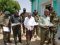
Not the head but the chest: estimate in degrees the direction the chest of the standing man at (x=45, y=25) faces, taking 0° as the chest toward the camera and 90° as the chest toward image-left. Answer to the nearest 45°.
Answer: approximately 315°

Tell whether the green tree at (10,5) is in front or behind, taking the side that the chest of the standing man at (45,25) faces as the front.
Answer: behind
